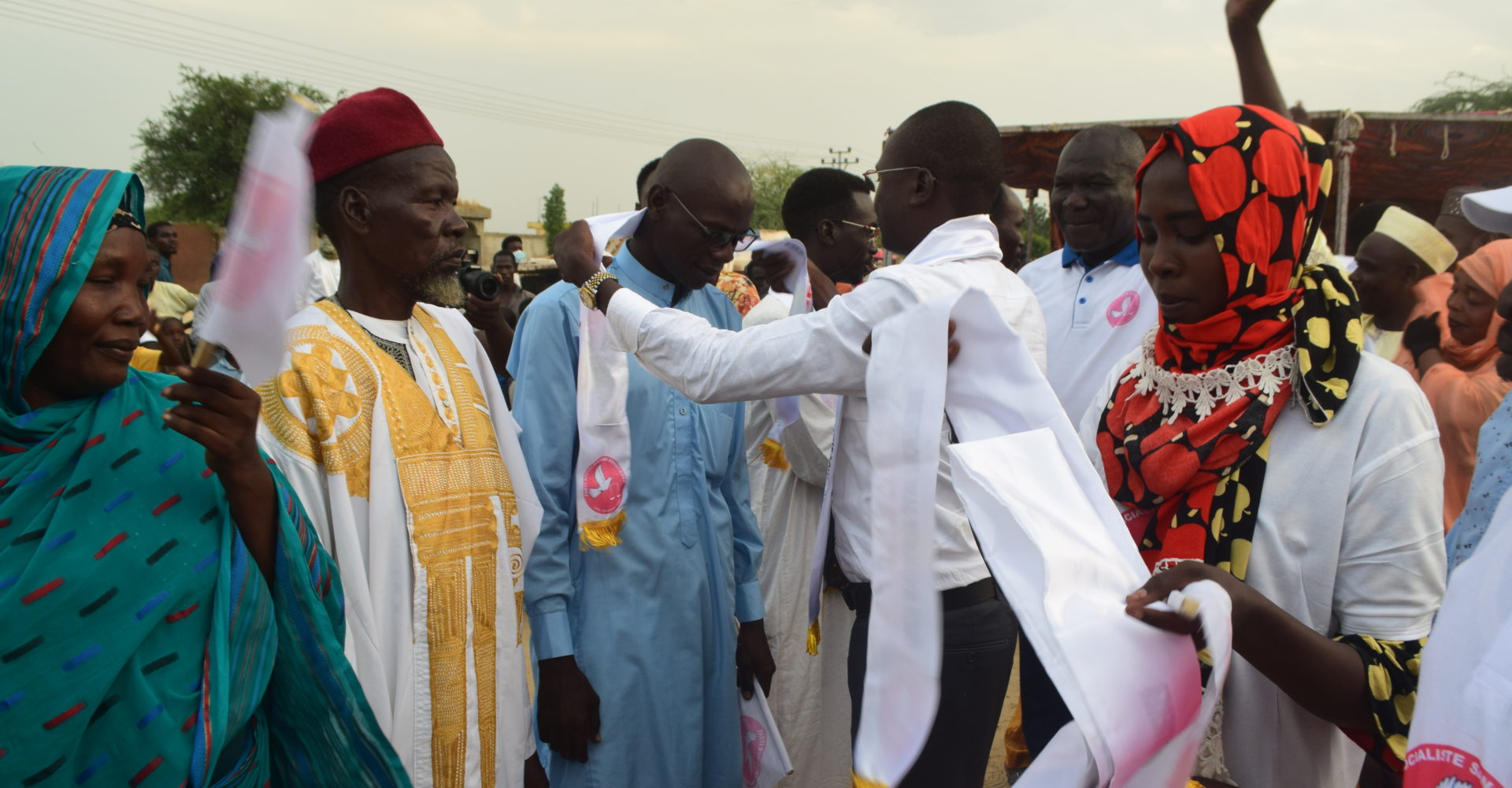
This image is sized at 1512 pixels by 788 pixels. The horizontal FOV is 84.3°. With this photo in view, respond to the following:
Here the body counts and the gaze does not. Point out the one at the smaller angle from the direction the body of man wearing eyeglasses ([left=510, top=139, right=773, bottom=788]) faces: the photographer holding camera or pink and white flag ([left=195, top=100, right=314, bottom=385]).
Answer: the pink and white flag

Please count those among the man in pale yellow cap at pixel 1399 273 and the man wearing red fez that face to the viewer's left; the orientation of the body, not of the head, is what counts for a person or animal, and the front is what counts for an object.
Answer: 1

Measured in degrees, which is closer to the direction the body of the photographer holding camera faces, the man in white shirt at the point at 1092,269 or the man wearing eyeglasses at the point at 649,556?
the man wearing eyeglasses

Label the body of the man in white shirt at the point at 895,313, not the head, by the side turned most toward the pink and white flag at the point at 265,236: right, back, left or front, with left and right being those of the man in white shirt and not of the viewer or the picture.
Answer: left

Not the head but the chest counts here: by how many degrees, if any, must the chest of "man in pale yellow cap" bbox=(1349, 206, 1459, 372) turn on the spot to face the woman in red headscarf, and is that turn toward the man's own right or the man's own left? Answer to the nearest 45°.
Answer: approximately 90° to the man's own left

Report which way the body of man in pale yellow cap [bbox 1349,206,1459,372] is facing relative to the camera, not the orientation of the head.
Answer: to the viewer's left

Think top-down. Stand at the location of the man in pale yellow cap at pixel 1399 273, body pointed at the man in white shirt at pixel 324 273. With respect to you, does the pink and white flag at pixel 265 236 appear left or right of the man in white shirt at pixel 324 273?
left

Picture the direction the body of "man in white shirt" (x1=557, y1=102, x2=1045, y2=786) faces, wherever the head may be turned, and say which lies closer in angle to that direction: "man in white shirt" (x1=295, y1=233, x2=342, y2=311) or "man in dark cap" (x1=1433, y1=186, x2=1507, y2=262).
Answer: the man in white shirt

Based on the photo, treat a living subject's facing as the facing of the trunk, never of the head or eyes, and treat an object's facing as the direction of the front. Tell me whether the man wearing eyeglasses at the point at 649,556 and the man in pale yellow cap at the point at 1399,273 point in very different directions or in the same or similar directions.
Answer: very different directions

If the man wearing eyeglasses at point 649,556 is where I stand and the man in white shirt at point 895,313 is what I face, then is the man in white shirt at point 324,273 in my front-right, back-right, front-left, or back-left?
back-left

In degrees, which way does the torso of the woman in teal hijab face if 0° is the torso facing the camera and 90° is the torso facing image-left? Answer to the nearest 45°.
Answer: approximately 315°
